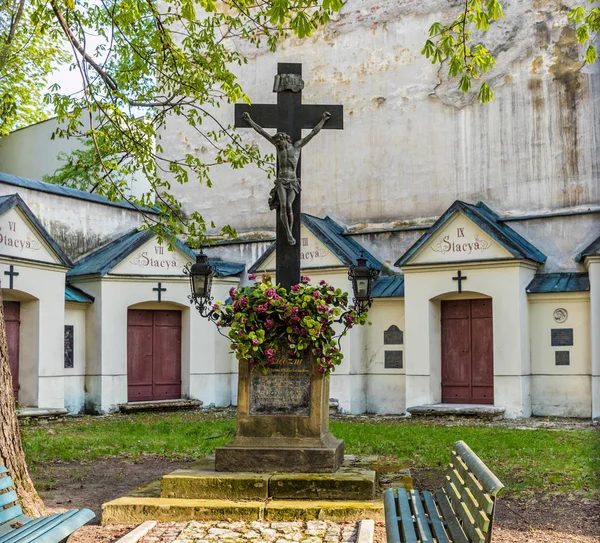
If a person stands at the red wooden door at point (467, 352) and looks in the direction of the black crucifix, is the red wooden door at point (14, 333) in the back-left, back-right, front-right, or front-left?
front-right

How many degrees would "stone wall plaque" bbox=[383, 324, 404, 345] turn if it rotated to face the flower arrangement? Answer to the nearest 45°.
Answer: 0° — it already faces it

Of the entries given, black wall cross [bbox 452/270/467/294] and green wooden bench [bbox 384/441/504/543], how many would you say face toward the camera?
1

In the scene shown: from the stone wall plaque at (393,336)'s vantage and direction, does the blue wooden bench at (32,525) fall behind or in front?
in front

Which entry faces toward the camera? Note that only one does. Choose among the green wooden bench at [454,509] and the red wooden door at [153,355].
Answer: the red wooden door

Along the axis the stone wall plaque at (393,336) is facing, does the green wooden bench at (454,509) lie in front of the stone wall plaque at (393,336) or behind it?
in front

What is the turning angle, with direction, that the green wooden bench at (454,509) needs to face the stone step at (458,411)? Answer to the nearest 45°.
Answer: approximately 90° to its right

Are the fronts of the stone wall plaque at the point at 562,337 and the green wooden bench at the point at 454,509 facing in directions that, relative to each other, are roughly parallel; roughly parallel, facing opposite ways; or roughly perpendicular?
roughly perpendicular

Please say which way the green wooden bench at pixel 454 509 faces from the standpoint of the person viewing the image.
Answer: facing to the left of the viewer

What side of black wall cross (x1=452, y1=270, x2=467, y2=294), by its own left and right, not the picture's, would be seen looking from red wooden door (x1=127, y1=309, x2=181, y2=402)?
right

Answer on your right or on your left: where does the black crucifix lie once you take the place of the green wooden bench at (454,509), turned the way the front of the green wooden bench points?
on your right

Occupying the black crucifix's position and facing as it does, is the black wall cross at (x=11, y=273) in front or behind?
behind

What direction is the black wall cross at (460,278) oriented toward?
toward the camera

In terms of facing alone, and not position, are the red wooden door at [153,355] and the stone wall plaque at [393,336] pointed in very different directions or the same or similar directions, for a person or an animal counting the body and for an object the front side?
same or similar directions

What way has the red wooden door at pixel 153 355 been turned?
toward the camera
